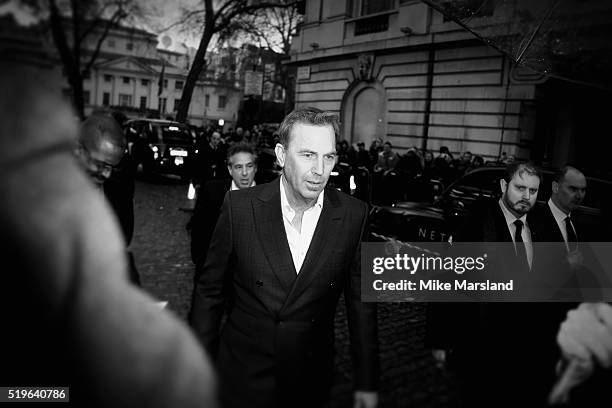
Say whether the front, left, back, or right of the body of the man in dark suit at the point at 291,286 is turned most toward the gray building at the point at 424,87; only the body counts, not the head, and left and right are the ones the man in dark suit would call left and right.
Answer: back

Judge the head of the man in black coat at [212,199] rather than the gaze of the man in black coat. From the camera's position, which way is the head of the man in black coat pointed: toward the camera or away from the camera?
toward the camera

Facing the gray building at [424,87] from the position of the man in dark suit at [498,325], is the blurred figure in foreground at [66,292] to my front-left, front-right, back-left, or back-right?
back-left

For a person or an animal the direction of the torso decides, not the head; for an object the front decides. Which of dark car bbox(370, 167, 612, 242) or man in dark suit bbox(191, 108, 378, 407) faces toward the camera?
the man in dark suit

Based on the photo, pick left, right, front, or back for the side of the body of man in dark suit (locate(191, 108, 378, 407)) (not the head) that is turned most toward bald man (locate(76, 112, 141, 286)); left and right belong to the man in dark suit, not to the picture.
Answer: right

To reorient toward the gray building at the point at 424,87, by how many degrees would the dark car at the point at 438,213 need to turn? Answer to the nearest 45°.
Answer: approximately 90° to its right

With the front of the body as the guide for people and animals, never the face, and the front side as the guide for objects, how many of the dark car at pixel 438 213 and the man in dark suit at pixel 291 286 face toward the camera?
1

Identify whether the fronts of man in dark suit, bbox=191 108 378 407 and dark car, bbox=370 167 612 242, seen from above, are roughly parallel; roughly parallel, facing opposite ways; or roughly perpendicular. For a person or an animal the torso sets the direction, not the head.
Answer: roughly perpendicular

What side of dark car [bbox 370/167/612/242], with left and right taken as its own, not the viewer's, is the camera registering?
left

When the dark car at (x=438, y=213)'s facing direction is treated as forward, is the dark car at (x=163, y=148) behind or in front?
in front

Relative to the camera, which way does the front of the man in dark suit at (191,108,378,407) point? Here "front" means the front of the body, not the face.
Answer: toward the camera

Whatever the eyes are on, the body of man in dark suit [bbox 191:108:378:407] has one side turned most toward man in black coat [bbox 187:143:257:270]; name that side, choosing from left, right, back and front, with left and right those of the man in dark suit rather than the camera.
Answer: back

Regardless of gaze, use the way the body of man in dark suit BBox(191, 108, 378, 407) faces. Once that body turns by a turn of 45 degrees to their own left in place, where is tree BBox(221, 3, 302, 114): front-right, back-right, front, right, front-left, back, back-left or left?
back-left

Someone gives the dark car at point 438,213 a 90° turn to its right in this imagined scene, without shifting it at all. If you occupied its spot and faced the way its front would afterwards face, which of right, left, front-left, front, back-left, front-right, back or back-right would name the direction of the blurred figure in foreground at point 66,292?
back

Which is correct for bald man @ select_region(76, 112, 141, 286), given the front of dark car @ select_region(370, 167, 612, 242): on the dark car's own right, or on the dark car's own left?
on the dark car's own left
